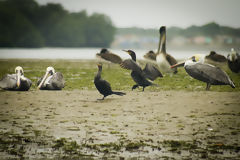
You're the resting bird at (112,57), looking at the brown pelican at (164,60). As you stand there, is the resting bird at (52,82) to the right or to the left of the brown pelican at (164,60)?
right

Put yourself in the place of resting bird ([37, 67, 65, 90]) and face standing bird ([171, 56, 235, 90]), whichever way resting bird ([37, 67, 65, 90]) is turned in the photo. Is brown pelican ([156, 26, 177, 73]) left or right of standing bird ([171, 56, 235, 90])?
left

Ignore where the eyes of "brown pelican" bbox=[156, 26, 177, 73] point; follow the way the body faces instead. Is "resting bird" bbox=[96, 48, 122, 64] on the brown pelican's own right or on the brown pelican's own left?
on the brown pelican's own right

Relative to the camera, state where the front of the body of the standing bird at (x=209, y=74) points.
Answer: to the viewer's left

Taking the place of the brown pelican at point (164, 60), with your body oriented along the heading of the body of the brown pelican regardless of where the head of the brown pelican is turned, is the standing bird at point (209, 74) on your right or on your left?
on your left

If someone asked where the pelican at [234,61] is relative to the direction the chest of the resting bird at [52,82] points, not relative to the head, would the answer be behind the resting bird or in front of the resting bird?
behind

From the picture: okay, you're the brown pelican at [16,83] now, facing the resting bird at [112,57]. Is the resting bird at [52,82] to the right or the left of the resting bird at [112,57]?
right

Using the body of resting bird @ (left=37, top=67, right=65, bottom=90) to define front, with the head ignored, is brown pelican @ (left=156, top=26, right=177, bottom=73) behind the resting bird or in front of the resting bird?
behind
